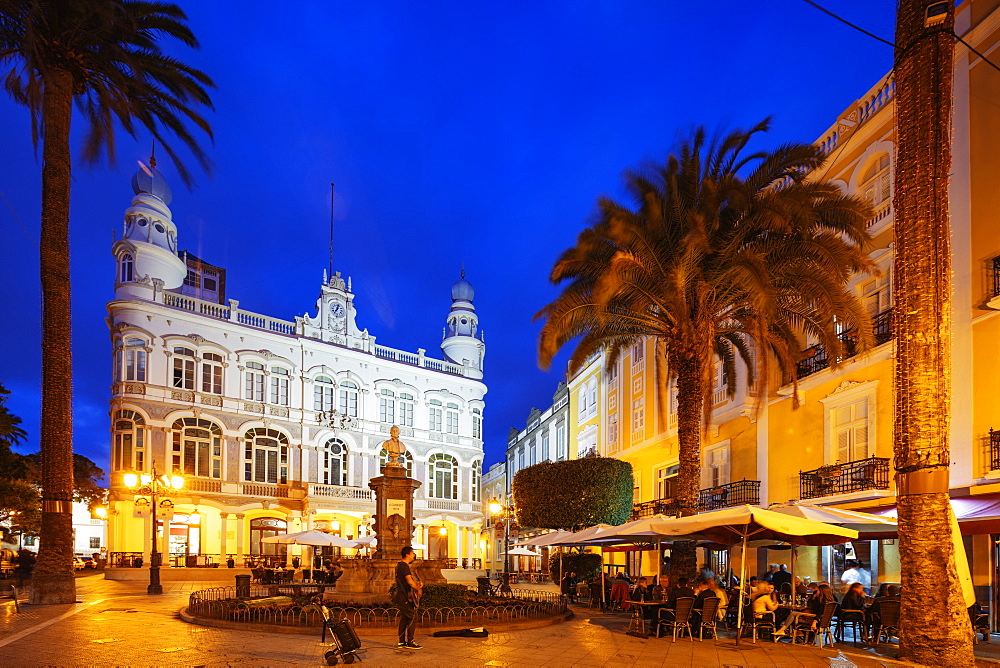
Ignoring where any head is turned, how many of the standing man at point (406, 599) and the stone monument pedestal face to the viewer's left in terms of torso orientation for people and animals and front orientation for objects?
0

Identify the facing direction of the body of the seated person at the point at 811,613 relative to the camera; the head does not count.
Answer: to the viewer's left

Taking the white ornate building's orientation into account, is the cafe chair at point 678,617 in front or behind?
in front

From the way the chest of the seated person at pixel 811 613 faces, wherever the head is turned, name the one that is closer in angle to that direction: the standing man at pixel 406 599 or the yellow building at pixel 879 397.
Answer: the standing man

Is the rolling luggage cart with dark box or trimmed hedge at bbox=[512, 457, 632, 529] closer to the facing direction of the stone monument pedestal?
the rolling luggage cart with dark box

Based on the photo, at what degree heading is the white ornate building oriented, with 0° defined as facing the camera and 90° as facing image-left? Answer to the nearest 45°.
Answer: approximately 315°

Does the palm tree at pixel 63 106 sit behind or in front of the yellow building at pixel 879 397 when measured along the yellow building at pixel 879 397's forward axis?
in front

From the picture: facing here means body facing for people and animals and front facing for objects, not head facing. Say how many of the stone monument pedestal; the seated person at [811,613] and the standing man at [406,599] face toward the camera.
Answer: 1

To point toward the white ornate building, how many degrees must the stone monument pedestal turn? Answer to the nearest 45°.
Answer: approximately 180°
